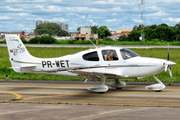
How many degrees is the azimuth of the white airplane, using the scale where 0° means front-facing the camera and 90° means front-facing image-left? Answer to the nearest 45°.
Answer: approximately 270°
